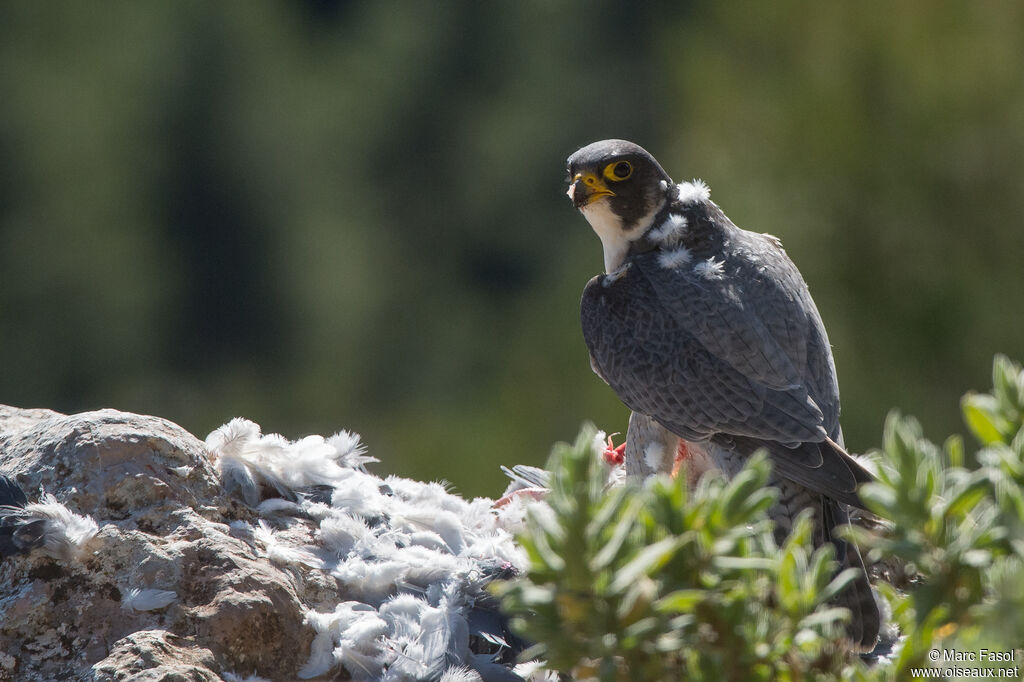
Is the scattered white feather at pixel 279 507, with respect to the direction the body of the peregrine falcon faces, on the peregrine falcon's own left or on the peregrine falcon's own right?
on the peregrine falcon's own left

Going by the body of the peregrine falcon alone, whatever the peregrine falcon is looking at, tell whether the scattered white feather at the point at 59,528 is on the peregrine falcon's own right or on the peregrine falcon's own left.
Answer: on the peregrine falcon's own left

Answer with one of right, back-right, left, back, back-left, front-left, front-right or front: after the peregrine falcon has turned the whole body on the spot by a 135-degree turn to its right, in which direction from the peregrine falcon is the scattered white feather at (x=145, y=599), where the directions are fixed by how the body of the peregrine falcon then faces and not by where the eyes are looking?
back-right

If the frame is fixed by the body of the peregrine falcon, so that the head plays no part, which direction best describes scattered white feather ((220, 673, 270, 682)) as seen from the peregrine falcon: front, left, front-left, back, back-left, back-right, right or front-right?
left

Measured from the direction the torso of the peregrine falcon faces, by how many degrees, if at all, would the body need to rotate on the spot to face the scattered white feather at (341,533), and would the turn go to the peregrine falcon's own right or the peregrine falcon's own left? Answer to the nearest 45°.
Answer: approximately 90° to the peregrine falcon's own left

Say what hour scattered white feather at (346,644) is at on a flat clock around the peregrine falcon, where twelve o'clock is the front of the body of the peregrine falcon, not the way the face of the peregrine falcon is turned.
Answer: The scattered white feather is roughly at 9 o'clock from the peregrine falcon.

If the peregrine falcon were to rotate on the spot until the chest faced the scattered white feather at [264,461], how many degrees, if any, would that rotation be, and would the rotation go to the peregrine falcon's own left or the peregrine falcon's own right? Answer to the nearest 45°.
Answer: approximately 90° to the peregrine falcon's own left

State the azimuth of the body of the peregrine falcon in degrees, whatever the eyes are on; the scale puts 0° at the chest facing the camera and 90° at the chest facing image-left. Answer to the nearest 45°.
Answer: approximately 135°

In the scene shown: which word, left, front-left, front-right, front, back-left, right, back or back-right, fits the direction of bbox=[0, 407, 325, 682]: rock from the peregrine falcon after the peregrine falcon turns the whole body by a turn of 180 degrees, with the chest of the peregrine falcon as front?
right

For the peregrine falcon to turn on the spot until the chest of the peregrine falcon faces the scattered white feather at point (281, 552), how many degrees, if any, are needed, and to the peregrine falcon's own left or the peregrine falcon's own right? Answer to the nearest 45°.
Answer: approximately 90° to the peregrine falcon's own left
